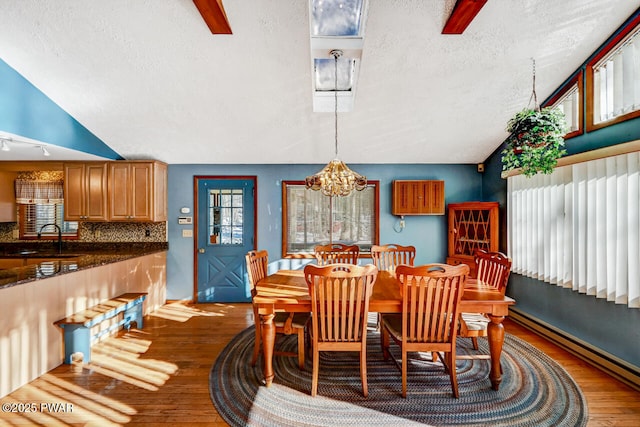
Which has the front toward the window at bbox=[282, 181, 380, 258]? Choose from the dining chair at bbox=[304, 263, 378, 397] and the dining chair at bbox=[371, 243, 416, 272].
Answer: the dining chair at bbox=[304, 263, 378, 397]

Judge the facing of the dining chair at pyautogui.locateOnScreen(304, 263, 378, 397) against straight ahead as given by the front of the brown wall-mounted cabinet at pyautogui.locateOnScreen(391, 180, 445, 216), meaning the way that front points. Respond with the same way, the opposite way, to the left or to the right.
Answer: the opposite way

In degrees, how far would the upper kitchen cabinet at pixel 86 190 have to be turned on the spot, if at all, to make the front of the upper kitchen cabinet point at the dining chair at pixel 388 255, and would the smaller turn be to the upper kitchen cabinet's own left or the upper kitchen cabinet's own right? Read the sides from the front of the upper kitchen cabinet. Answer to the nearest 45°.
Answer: approximately 45° to the upper kitchen cabinet's own left

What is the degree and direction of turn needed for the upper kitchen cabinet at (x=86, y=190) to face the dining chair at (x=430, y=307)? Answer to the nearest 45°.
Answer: approximately 45° to its left

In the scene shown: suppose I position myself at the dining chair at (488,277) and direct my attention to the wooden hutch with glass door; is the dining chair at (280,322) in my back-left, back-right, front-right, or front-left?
back-left

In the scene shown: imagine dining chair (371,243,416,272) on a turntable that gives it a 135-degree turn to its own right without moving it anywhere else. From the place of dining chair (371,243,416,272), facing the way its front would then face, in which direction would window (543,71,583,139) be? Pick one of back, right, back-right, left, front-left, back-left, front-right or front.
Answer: back-right

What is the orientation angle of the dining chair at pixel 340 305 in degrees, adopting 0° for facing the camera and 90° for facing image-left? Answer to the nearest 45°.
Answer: approximately 180°

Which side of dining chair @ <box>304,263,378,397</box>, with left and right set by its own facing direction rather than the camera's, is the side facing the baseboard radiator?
right

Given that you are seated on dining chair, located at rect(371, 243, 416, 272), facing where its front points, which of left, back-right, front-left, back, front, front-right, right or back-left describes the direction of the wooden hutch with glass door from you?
back-left
